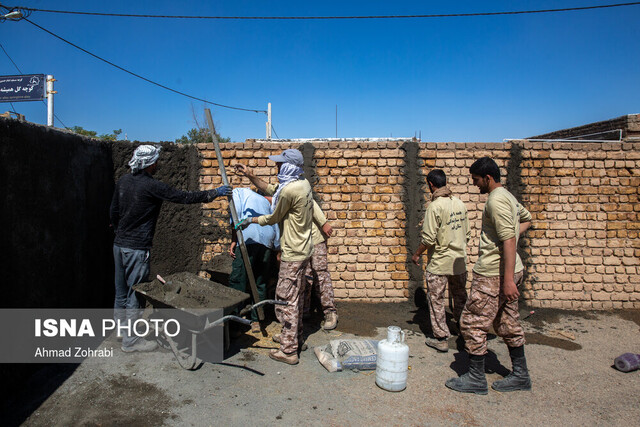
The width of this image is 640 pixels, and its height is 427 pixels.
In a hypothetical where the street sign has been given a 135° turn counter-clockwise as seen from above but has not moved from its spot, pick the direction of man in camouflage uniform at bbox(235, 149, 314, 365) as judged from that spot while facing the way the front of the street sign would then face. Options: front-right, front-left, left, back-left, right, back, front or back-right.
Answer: back-right

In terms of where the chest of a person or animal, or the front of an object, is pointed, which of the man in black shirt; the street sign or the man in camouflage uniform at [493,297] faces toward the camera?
the street sign

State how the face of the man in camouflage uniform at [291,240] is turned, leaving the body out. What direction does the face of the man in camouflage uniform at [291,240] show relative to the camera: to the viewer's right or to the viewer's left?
to the viewer's left

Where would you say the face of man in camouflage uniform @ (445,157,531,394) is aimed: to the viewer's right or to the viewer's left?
to the viewer's left

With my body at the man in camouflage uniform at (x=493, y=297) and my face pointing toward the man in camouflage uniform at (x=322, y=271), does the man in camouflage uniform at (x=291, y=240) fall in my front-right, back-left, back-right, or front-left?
front-left

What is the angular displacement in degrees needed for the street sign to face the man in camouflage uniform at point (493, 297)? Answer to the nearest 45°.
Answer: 0° — it already faces them

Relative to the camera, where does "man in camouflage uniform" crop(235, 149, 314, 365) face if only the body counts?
to the viewer's left

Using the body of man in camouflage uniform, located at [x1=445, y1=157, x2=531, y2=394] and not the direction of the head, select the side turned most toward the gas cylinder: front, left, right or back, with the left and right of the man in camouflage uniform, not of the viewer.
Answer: front

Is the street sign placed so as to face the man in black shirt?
yes

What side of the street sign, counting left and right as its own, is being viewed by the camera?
front

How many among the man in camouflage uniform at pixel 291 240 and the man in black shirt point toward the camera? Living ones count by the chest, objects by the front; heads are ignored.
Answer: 0

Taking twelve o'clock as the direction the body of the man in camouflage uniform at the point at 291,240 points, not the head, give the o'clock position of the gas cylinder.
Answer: The gas cylinder is roughly at 7 o'clock from the man in camouflage uniform.
